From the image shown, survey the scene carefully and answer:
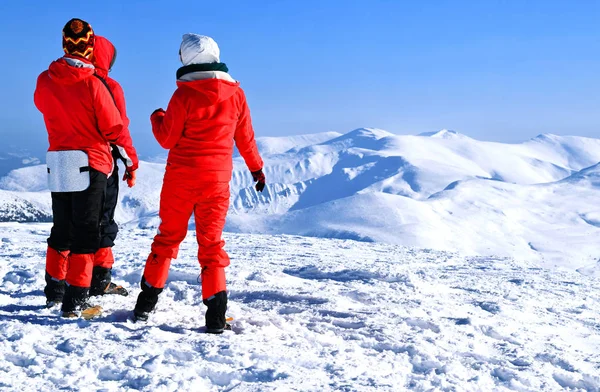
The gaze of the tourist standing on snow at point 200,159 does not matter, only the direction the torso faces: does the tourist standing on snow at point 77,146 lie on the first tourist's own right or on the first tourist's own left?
on the first tourist's own left

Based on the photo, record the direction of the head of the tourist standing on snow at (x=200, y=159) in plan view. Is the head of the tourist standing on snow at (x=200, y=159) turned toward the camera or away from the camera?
away from the camera

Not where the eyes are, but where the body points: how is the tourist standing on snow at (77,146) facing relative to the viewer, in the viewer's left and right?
facing away from the viewer and to the right of the viewer

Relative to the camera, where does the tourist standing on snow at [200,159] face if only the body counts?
away from the camera

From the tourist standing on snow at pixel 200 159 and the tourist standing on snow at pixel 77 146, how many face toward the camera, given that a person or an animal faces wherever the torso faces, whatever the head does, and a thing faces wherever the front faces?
0
